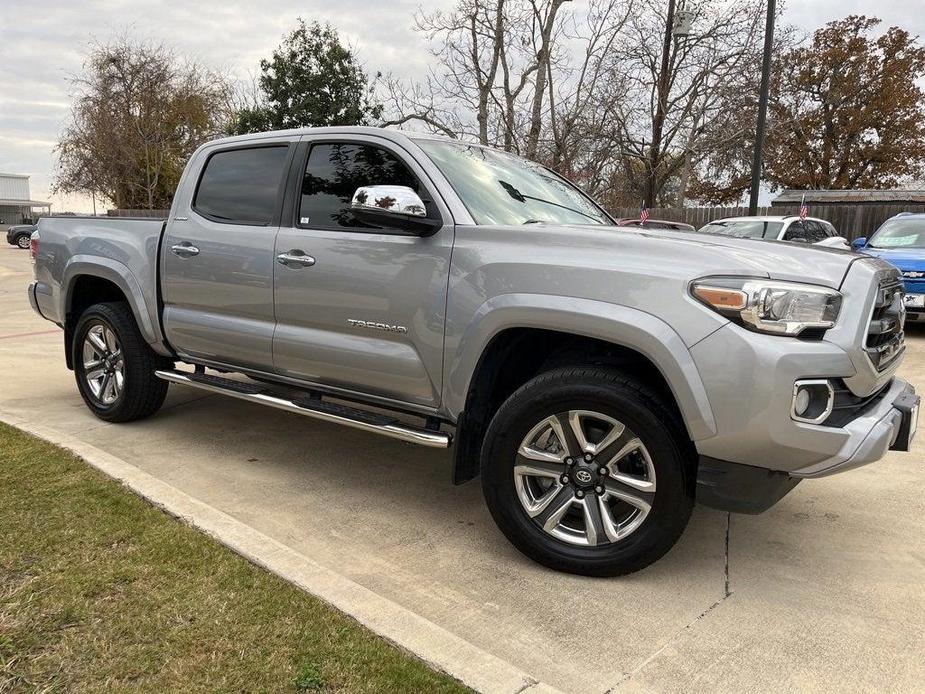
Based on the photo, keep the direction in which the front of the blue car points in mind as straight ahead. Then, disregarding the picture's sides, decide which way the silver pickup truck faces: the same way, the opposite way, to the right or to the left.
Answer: to the left

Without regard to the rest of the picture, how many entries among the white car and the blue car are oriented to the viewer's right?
0

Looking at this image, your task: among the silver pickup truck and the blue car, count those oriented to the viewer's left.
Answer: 0

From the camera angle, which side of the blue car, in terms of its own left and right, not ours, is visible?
front

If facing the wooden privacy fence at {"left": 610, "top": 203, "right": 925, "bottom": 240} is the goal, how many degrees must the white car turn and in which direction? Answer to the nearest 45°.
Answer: approximately 135° to its right

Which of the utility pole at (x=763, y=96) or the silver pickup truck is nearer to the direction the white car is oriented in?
the silver pickup truck

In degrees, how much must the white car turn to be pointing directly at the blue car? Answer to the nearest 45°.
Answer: approximately 90° to its left

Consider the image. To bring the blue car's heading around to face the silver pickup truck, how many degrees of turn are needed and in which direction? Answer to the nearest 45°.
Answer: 0° — it already faces it

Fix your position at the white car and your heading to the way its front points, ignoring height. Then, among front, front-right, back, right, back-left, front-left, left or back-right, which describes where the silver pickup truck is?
front-left

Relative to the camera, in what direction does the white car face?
facing the viewer and to the left of the viewer

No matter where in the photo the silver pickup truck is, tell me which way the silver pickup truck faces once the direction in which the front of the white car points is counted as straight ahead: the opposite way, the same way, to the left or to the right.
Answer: to the left

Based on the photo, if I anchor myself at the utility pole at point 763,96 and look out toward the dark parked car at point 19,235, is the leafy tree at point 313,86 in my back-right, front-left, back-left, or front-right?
front-right

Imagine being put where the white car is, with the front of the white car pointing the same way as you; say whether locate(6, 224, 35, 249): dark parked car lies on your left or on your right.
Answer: on your right

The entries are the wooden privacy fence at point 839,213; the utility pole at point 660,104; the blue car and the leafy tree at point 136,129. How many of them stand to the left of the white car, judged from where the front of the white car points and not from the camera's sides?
1

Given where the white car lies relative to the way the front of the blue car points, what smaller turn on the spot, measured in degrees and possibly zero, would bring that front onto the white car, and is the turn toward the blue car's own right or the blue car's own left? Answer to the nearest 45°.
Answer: approximately 135° to the blue car's own right

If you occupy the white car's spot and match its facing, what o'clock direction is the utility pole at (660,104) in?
The utility pole is roughly at 4 o'clock from the white car.

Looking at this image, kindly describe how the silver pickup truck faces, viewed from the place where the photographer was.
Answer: facing the viewer and to the right of the viewer
